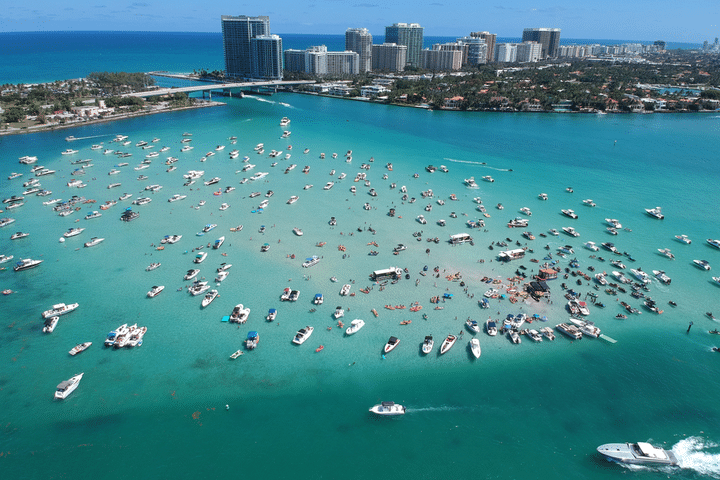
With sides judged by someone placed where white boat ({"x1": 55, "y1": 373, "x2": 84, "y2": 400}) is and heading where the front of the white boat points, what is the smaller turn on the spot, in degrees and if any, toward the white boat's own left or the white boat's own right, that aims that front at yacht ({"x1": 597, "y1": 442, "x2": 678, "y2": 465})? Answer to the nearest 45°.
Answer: approximately 90° to the white boat's own right

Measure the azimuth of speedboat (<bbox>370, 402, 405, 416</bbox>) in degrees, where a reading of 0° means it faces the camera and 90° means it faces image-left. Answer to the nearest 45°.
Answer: approximately 90°

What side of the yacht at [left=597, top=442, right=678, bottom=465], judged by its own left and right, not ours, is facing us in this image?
left

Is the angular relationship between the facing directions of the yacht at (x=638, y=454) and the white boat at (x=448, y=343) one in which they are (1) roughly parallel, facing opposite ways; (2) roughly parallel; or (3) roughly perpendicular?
roughly perpendicular

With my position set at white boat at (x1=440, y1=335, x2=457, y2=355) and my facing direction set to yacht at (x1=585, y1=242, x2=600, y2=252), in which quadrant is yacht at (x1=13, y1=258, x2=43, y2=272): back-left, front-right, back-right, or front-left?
back-left

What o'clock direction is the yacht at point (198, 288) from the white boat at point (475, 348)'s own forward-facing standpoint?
The yacht is roughly at 3 o'clock from the white boat.

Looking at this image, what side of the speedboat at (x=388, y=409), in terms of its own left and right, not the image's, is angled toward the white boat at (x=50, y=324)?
front

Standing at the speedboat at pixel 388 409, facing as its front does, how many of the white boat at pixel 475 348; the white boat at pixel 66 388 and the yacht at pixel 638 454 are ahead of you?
1

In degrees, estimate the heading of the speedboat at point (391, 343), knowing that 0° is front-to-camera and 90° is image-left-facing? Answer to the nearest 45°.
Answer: approximately 45°

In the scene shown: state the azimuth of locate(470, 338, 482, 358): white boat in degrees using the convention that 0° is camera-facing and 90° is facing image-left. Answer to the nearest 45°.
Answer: approximately 0°

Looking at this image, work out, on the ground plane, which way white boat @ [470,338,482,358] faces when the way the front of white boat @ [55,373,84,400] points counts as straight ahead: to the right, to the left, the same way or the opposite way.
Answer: the opposite way
